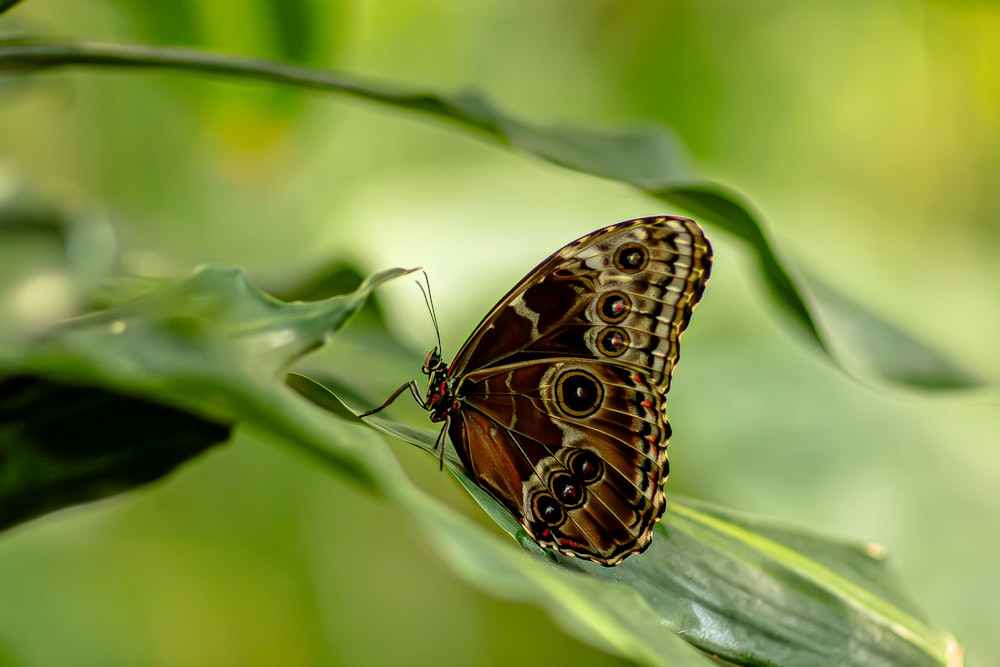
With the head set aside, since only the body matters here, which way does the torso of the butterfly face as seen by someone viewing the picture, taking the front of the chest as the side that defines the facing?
to the viewer's left
